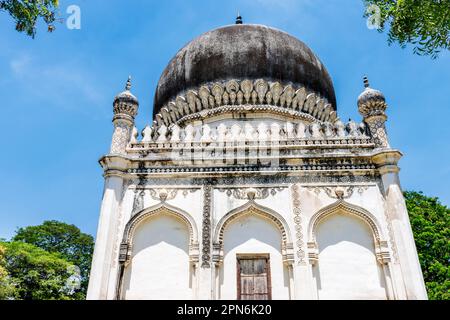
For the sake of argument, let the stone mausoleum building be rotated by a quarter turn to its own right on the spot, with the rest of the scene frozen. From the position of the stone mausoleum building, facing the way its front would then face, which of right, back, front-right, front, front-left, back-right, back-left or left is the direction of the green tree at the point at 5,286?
front-right

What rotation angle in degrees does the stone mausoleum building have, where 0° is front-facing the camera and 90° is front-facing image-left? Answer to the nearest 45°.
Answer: approximately 0°

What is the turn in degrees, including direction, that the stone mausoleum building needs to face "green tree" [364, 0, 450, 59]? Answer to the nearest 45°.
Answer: approximately 45° to its left

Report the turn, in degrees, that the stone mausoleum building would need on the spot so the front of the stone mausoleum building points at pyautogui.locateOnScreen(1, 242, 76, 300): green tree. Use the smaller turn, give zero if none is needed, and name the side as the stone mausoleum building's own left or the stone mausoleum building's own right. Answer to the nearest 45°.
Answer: approximately 135° to the stone mausoleum building's own right

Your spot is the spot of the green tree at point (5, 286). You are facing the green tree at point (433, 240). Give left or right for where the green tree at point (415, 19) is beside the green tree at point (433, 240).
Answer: right

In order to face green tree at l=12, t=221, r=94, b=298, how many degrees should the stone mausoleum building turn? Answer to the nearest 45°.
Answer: approximately 135° to its right

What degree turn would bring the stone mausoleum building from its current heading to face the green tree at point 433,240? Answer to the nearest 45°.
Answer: approximately 135° to its left
